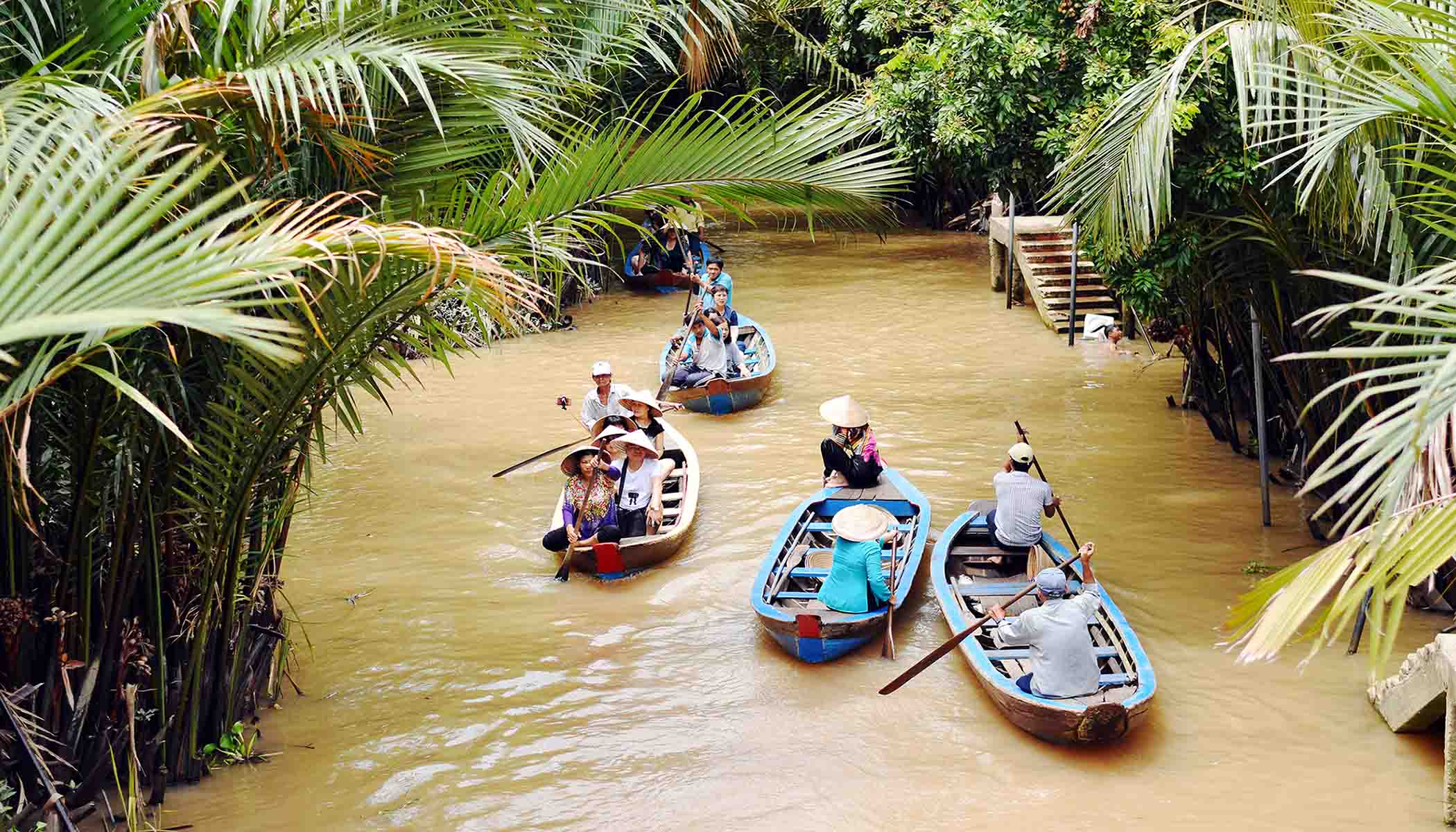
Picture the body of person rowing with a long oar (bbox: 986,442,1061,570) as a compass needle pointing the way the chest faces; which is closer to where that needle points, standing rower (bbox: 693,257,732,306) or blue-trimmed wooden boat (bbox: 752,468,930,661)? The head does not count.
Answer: the standing rower

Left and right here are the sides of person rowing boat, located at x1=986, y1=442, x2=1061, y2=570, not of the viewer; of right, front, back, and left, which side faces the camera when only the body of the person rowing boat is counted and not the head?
back

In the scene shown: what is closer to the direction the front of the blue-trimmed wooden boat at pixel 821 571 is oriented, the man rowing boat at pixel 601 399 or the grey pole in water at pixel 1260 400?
the grey pole in water

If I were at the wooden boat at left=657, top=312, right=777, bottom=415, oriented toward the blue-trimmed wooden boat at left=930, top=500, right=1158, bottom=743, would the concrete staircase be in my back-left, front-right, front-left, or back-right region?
back-left

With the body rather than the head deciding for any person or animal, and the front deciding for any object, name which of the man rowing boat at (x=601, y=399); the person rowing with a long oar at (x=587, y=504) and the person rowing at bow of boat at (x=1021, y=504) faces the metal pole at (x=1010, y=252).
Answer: the person rowing at bow of boat at (x=1021, y=504)

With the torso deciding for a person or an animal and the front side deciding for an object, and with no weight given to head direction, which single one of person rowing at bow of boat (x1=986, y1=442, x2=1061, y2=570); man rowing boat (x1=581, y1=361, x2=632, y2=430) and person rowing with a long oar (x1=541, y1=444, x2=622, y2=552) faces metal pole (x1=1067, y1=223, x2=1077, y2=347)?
person rowing at bow of boat (x1=986, y1=442, x2=1061, y2=570)

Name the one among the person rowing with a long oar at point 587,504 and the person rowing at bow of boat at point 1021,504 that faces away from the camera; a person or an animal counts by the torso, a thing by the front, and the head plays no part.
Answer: the person rowing at bow of boat at point 1021,504

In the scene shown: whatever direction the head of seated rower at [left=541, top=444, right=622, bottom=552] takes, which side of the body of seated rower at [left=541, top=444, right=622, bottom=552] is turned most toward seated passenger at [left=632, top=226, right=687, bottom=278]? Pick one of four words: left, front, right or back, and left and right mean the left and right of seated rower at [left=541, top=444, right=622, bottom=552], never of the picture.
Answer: back

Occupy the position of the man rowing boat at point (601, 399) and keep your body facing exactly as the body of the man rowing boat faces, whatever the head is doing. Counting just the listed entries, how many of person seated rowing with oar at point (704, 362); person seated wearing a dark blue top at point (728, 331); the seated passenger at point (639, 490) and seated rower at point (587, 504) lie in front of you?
2
